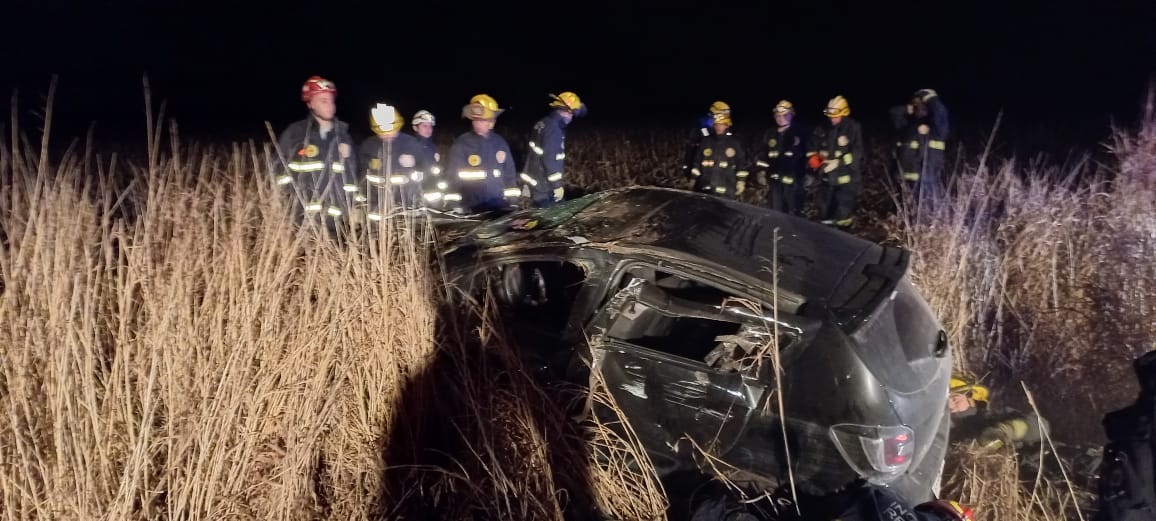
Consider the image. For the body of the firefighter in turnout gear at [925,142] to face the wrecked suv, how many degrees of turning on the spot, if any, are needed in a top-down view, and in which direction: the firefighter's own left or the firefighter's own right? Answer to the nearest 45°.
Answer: approximately 45° to the firefighter's own left

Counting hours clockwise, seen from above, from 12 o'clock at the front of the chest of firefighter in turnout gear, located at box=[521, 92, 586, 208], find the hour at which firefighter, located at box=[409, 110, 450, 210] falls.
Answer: The firefighter is roughly at 5 o'clock from the firefighter in turnout gear.

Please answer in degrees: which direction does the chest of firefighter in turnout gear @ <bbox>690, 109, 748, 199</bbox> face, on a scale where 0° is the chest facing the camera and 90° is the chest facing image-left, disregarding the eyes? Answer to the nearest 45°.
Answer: approximately 0°

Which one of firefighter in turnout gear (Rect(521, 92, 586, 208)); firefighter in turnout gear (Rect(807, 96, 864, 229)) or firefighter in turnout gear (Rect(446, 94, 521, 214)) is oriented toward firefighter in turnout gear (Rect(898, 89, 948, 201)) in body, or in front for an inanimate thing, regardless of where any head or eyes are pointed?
firefighter in turnout gear (Rect(521, 92, 586, 208))

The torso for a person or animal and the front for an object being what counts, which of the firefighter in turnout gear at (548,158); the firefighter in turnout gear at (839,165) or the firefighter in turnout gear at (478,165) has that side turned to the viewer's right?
the firefighter in turnout gear at (548,158)

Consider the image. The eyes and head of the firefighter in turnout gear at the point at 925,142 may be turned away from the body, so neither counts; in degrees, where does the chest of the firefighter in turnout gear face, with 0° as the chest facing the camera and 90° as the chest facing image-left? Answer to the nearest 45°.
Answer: approximately 45°
